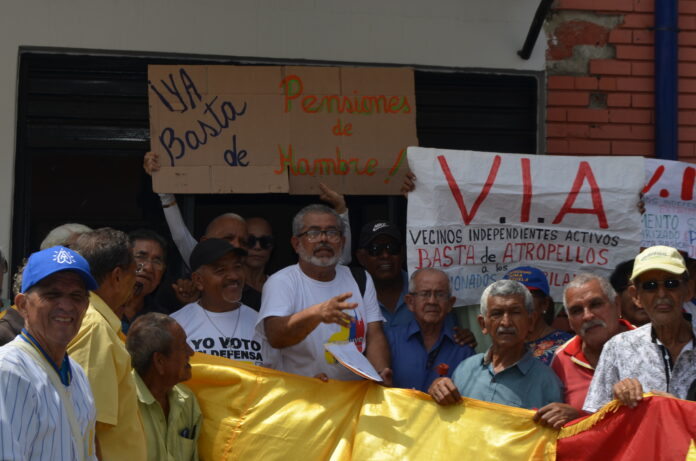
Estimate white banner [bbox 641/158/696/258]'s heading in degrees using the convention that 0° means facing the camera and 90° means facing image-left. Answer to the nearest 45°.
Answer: approximately 0°

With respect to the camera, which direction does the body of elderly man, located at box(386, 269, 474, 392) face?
toward the camera

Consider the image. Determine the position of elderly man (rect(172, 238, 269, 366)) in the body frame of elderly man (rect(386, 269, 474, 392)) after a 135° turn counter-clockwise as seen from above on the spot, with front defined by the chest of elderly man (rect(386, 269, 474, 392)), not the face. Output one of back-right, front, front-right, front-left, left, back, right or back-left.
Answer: back-left

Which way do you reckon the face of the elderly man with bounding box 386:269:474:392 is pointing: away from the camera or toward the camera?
toward the camera

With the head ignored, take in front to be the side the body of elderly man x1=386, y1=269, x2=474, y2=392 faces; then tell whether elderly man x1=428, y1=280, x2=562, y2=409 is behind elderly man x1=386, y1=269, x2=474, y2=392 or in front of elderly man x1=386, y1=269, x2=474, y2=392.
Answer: in front

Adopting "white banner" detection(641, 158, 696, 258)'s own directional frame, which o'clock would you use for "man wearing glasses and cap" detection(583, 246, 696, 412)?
The man wearing glasses and cap is roughly at 12 o'clock from the white banner.

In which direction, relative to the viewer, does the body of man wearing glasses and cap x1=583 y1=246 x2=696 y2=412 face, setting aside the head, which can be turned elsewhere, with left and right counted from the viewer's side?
facing the viewer

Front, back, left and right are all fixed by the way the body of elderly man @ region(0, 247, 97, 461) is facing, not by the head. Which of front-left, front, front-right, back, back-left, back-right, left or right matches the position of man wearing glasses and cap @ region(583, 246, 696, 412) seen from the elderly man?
front-left

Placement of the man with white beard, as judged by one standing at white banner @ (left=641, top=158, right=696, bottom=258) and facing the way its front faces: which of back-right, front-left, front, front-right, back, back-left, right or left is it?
front-right

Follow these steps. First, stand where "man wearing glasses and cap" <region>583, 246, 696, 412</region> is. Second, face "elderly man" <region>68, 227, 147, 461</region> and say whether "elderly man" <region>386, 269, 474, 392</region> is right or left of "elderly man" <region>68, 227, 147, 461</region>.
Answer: right

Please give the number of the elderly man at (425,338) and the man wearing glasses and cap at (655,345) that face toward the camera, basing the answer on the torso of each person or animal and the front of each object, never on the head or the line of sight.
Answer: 2

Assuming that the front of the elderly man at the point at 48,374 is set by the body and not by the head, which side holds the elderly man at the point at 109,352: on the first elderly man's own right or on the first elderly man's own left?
on the first elderly man's own left

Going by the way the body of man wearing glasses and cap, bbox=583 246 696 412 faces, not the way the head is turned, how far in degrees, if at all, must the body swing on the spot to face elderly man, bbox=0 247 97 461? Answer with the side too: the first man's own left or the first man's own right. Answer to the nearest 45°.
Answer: approximately 45° to the first man's own right

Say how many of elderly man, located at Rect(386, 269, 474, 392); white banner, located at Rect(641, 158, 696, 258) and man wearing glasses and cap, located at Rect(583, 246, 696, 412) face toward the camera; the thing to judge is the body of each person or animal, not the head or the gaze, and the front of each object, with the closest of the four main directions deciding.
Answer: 3
